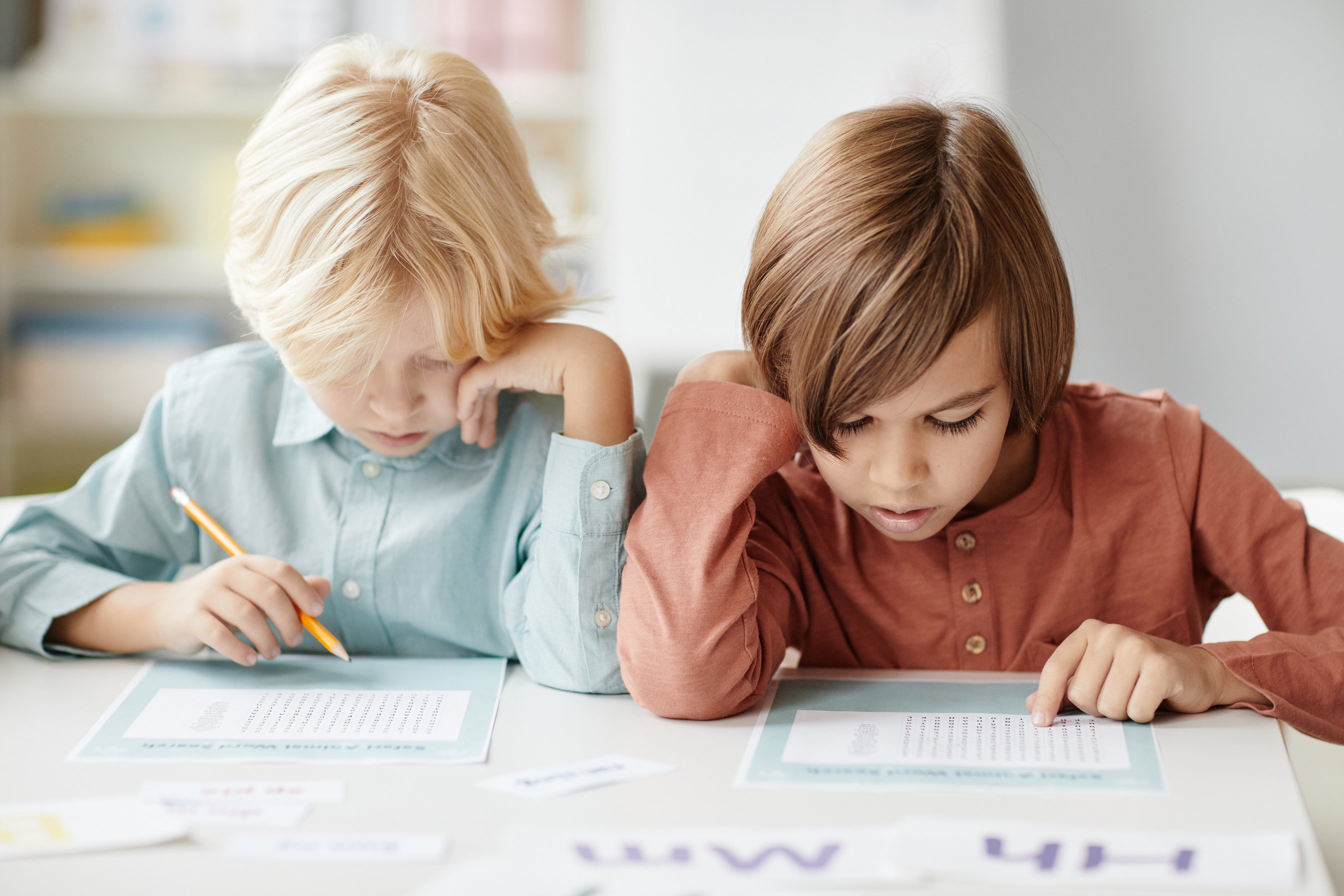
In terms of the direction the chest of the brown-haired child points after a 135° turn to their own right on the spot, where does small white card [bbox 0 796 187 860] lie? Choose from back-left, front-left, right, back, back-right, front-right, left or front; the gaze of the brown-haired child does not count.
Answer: left

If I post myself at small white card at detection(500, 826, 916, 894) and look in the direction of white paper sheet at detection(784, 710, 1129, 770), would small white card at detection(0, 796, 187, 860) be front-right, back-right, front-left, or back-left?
back-left

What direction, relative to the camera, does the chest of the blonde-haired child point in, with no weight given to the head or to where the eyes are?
toward the camera

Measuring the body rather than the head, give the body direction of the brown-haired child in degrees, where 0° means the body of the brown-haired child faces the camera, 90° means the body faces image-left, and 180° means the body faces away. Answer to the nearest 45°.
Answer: approximately 0°

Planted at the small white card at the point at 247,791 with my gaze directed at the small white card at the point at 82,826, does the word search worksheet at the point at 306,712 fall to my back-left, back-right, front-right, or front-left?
back-right

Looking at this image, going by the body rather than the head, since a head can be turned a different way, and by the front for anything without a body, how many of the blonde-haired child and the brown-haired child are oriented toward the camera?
2
